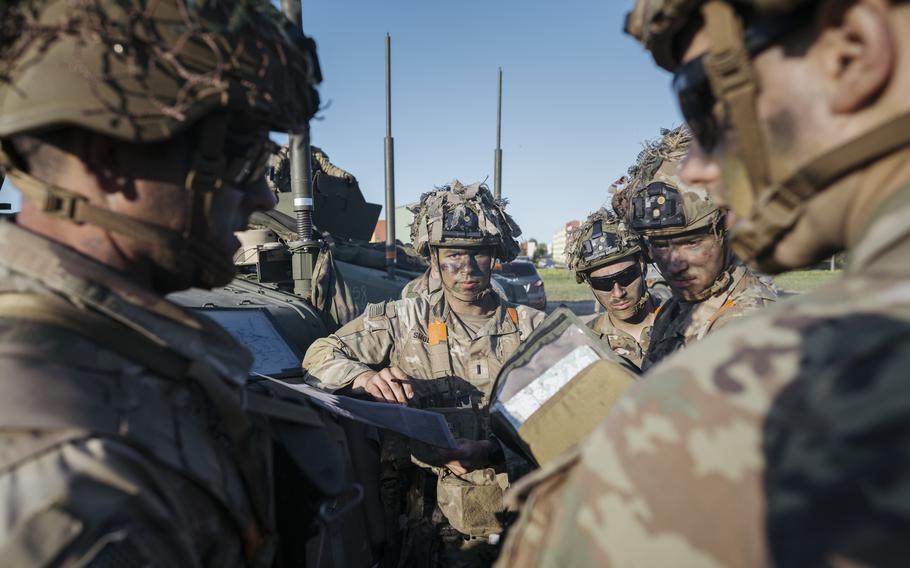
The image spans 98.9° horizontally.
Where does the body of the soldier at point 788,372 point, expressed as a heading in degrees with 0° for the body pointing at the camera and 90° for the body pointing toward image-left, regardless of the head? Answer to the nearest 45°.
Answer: approximately 135°

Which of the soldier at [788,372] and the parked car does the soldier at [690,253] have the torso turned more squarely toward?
the soldier

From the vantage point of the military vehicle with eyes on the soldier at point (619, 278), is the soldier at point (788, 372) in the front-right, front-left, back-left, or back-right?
front-right

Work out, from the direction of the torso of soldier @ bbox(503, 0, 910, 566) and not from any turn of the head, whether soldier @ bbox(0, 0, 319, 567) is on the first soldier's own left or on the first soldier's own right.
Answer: on the first soldier's own left

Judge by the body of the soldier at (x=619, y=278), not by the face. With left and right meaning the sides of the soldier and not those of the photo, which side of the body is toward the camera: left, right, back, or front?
front

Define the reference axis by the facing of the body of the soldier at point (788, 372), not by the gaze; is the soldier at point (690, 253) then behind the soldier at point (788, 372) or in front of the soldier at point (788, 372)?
in front

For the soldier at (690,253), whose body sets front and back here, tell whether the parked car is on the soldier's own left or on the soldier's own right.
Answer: on the soldier's own right

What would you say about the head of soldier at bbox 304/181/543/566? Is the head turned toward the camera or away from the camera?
toward the camera

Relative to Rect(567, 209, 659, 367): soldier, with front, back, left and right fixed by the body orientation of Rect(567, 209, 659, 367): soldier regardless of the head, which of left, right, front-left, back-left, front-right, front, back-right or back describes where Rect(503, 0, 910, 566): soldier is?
front

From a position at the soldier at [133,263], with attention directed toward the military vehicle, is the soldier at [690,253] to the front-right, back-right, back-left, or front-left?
front-right

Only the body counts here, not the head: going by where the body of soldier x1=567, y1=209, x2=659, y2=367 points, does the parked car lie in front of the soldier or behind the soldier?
behind

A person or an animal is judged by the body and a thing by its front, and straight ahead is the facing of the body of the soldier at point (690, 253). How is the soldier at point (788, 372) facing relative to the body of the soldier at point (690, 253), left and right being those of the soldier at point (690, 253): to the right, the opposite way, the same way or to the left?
to the right

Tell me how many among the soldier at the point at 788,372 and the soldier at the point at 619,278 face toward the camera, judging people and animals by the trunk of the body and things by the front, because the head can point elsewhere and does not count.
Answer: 1

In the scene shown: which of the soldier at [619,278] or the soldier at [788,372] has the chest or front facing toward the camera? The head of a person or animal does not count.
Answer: the soldier at [619,278]

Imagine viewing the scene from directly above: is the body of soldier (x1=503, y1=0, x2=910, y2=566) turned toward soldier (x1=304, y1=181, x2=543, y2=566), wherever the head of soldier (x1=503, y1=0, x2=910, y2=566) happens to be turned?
yes
